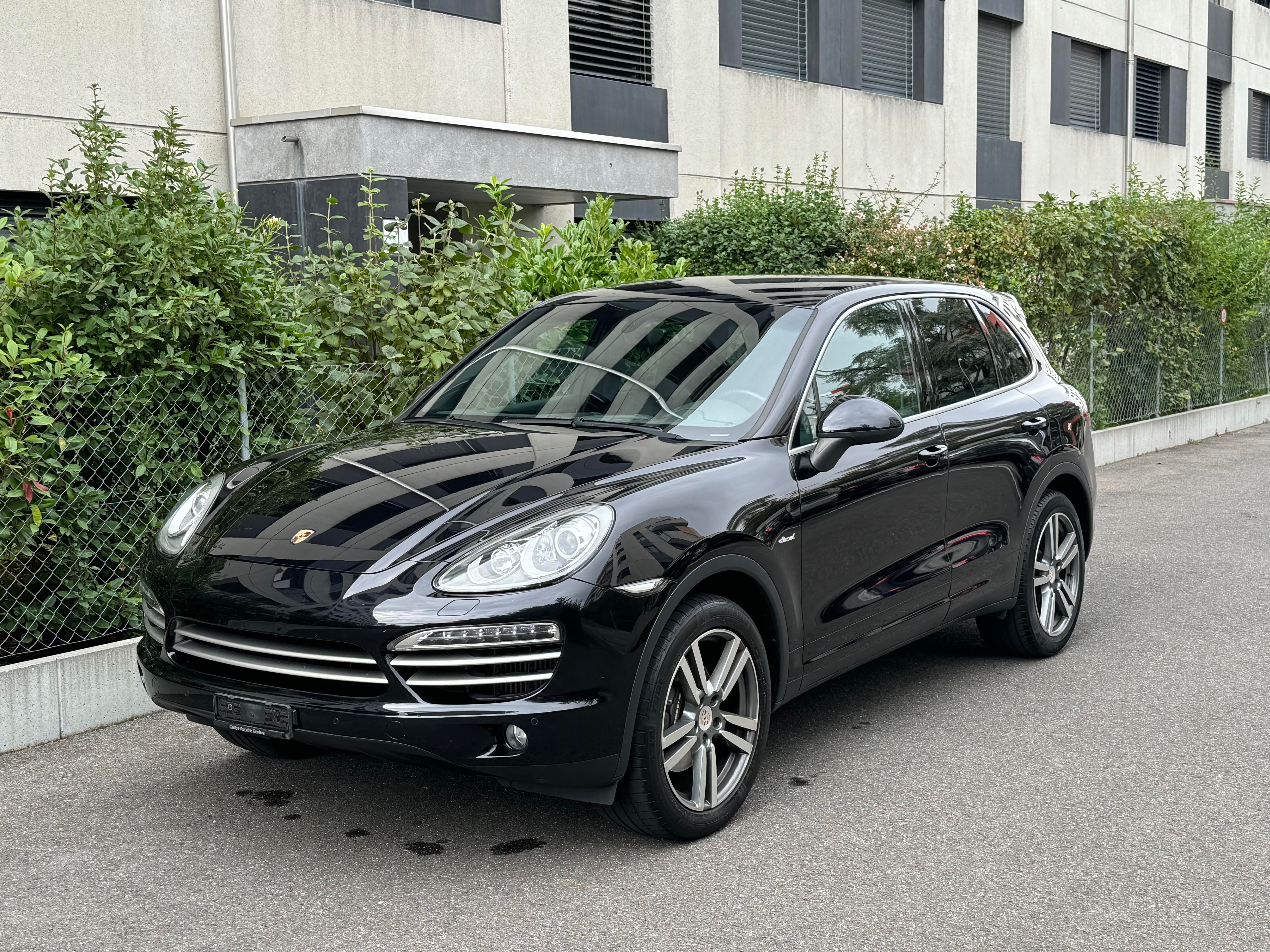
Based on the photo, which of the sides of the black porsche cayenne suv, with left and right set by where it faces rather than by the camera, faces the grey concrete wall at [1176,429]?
back

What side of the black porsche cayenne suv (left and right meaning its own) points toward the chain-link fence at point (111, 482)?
right

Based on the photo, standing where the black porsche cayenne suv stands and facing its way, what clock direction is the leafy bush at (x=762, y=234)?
The leafy bush is roughly at 5 o'clock from the black porsche cayenne suv.

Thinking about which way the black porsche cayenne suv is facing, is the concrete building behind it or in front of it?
behind

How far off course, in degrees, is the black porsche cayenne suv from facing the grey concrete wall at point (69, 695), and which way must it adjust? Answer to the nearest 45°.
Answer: approximately 90° to its right

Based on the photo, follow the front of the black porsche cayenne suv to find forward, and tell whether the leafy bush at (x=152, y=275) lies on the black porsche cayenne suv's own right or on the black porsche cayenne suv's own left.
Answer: on the black porsche cayenne suv's own right

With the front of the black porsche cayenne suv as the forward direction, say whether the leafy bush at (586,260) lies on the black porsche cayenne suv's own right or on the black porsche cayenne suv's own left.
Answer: on the black porsche cayenne suv's own right

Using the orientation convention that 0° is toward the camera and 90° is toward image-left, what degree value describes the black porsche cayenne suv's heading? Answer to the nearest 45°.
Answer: approximately 45°
